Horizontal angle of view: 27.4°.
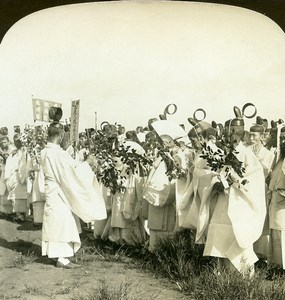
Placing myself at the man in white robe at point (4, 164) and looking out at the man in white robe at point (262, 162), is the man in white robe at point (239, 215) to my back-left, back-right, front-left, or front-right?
front-right

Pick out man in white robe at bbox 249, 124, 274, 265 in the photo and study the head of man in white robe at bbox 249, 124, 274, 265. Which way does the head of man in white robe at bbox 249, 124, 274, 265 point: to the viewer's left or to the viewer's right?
to the viewer's left

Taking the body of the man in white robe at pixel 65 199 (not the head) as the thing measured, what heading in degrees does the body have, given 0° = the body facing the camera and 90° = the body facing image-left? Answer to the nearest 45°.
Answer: approximately 225°

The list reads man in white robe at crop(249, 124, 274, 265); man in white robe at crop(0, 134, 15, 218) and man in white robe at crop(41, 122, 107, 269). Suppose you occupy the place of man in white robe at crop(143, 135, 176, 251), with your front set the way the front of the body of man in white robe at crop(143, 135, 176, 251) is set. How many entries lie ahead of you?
1

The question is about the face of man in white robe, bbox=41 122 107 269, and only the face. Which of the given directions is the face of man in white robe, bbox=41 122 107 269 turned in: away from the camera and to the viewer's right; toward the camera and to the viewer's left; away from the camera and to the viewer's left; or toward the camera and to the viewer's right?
away from the camera and to the viewer's right

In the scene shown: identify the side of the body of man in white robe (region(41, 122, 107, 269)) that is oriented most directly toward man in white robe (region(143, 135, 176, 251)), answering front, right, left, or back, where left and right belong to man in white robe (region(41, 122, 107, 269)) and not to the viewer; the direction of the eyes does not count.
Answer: front

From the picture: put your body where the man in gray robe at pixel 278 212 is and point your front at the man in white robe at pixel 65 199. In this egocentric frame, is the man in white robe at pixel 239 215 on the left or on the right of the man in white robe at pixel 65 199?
left
